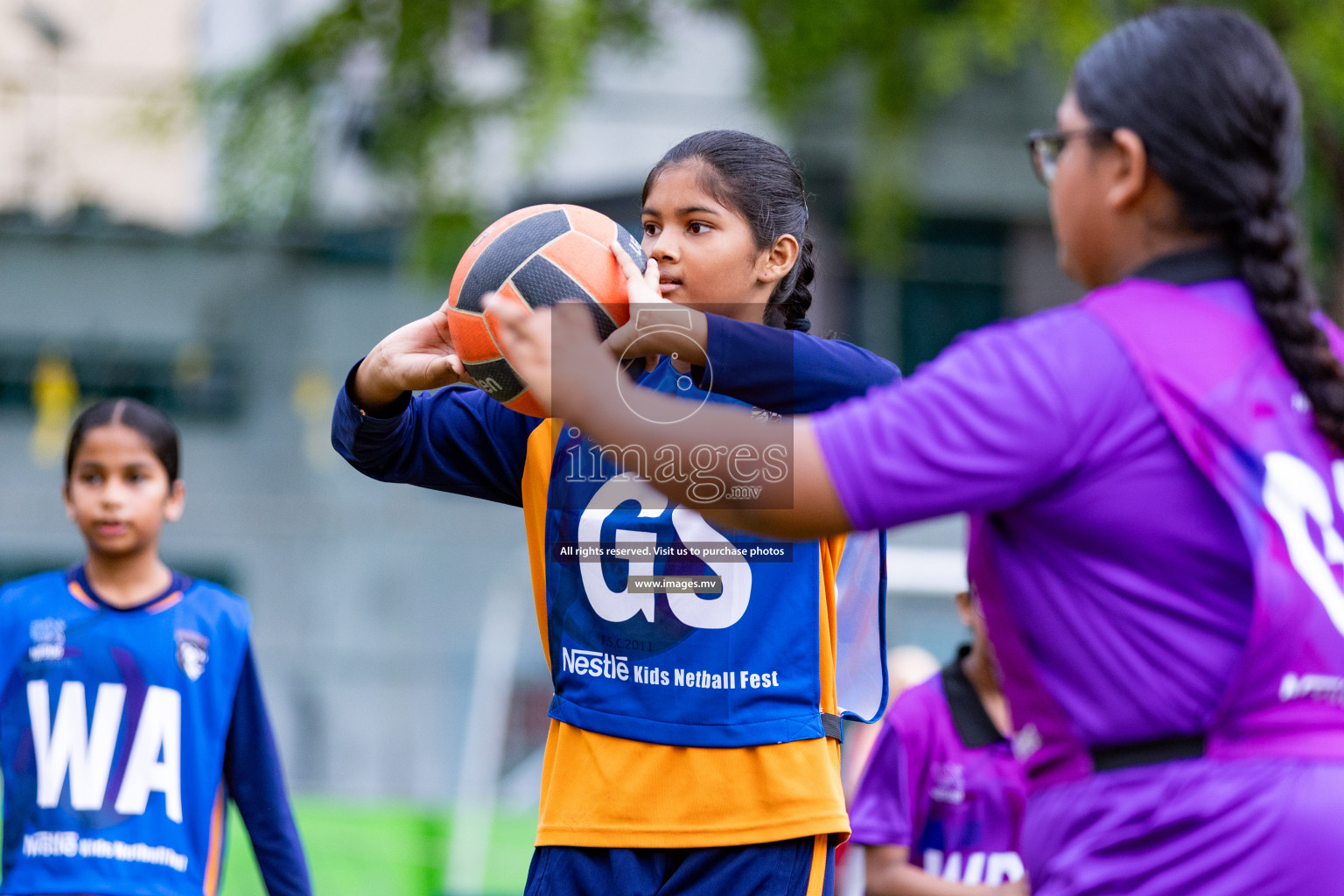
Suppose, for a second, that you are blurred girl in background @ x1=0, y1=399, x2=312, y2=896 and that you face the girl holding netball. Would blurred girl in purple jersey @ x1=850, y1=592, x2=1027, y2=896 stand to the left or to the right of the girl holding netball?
left

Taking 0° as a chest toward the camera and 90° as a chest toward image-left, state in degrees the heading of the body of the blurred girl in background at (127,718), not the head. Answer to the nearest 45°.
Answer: approximately 0°

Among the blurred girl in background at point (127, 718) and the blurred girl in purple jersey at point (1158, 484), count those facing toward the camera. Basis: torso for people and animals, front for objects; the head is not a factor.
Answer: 1

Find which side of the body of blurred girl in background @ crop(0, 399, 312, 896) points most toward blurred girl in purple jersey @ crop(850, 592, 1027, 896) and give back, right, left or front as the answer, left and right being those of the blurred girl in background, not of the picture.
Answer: left

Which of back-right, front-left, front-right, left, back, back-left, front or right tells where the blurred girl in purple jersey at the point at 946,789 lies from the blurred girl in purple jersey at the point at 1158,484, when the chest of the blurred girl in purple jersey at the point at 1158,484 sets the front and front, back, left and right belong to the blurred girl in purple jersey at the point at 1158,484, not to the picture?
front-right

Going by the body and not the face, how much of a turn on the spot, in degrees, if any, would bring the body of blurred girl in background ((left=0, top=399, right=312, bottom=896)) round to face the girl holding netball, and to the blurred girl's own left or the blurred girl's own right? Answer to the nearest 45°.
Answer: approximately 45° to the blurred girl's own left

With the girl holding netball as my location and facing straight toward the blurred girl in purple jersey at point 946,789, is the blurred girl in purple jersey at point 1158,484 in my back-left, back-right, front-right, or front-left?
back-right

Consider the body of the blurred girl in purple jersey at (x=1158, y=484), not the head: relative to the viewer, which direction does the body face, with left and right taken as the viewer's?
facing away from the viewer and to the left of the viewer

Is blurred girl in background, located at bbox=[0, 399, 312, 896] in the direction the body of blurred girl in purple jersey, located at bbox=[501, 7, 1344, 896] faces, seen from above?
yes
